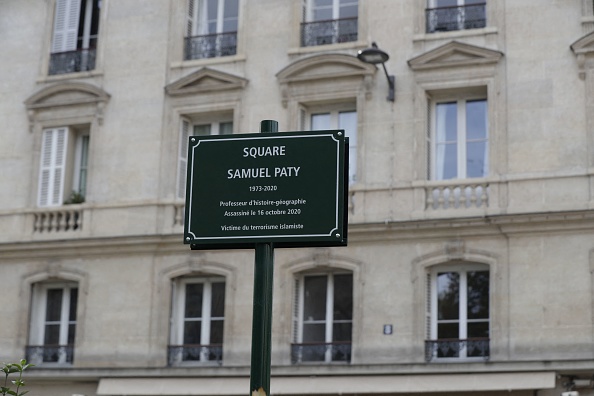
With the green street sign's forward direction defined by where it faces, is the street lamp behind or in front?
behind

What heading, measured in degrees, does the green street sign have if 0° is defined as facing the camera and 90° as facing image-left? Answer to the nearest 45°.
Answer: approximately 0°
